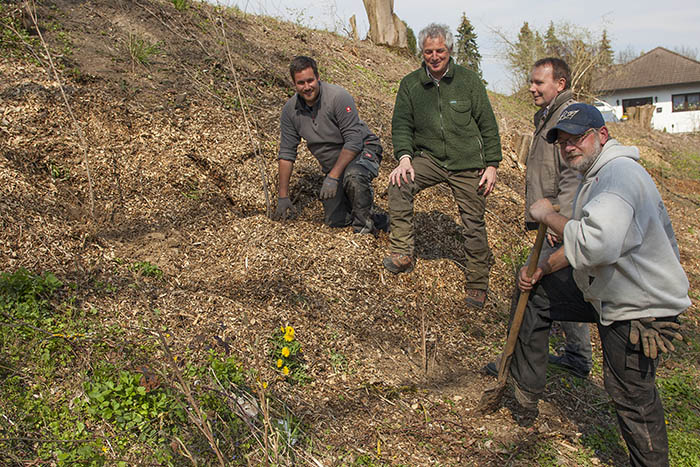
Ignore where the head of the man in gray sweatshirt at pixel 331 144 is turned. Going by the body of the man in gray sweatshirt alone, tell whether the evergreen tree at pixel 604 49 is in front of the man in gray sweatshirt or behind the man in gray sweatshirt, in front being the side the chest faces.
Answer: behind

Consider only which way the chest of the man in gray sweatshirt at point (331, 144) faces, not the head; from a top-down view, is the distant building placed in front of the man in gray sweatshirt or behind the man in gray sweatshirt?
behind

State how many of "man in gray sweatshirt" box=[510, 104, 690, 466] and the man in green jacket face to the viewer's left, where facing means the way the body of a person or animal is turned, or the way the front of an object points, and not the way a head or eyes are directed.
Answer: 1

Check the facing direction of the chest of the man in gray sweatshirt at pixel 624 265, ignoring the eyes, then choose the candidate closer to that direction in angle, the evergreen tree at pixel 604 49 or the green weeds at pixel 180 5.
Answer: the green weeds

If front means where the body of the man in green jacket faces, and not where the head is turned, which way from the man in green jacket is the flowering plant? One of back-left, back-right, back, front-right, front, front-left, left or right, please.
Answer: front-right

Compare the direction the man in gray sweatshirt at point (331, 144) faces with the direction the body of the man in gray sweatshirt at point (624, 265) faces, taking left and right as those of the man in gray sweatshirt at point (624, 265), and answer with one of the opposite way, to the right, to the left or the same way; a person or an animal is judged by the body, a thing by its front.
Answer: to the left

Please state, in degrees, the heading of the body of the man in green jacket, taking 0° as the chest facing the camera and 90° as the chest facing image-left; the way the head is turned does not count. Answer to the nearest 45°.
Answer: approximately 0°

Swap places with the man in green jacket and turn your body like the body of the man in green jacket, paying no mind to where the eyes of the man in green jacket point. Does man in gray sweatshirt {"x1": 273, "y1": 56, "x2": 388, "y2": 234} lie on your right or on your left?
on your right

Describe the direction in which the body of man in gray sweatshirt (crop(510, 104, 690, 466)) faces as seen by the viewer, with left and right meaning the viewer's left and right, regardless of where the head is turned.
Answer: facing to the left of the viewer

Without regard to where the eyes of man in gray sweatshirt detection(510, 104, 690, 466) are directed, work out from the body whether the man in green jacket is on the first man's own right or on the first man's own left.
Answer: on the first man's own right

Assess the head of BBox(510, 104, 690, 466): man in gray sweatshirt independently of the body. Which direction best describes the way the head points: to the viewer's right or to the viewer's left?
to the viewer's left

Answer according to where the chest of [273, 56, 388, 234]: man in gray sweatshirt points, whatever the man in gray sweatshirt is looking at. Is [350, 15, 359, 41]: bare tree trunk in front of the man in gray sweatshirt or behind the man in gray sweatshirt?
behind

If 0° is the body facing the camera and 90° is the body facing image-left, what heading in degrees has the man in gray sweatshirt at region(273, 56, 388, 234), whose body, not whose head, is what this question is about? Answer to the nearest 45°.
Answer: approximately 45°

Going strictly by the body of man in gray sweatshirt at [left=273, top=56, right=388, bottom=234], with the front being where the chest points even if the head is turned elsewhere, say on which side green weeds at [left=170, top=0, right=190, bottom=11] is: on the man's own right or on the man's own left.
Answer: on the man's own right

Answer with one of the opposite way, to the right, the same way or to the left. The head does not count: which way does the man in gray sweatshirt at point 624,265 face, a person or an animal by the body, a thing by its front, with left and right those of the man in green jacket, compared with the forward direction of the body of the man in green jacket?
to the right
